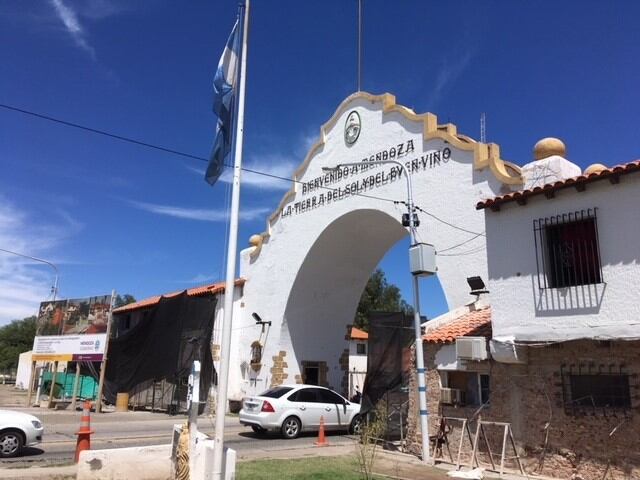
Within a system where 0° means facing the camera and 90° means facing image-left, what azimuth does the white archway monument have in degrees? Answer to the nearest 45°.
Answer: approximately 45°

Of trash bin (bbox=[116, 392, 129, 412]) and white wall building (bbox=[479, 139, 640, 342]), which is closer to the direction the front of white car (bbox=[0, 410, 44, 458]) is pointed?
the white wall building

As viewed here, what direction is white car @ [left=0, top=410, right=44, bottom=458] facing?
to the viewer's right

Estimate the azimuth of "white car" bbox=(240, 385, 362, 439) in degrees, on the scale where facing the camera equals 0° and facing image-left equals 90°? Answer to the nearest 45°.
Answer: approximately 225°

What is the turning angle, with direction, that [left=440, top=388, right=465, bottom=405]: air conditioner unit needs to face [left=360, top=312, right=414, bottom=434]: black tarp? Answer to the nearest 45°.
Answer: approximately 90° to its right

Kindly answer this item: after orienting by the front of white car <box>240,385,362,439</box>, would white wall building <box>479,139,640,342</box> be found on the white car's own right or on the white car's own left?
on the white car's own right

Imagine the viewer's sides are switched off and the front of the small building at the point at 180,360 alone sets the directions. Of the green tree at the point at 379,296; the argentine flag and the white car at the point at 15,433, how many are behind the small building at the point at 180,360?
1

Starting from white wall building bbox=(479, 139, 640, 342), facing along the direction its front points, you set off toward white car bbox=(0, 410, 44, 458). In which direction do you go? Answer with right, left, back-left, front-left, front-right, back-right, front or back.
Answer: front-right

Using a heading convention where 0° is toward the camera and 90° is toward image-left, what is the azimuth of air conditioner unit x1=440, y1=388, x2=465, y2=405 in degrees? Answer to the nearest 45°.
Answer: approximately 45°

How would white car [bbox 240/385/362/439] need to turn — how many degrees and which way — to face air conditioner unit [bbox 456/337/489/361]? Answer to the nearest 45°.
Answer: approximately 90° to its right

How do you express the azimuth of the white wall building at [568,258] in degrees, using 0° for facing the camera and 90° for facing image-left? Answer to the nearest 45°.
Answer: approximately 45°
